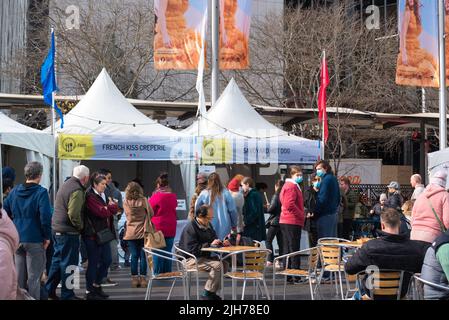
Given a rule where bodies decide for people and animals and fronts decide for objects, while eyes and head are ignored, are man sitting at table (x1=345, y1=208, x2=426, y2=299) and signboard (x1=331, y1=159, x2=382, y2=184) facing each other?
yes

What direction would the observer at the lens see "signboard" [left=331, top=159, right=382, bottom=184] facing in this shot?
facing the viewer

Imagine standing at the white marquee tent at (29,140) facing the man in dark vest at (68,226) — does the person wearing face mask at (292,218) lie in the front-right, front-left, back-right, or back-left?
front-left

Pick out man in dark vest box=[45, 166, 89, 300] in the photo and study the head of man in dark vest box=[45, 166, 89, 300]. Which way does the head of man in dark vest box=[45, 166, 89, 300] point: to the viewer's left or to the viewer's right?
to the viewer's right

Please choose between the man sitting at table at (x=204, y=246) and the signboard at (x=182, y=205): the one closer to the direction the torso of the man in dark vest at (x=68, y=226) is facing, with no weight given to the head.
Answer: the signboard

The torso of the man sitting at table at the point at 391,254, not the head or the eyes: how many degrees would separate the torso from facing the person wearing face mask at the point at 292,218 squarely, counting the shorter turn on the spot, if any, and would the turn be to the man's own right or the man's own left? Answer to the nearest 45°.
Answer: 0° — they already face them

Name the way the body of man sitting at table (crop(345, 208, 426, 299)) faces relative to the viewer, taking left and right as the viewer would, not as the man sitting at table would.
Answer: facing away from the viewer

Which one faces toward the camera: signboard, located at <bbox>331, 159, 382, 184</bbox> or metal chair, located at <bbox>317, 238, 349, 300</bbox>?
the signboard

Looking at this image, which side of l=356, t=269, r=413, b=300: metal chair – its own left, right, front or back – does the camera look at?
back

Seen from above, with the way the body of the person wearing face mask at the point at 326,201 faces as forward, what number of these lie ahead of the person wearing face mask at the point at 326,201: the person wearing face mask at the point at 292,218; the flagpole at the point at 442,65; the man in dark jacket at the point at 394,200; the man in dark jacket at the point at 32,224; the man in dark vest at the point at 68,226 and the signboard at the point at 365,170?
3

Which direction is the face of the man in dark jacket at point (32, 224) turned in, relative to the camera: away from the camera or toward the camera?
away from the camera
